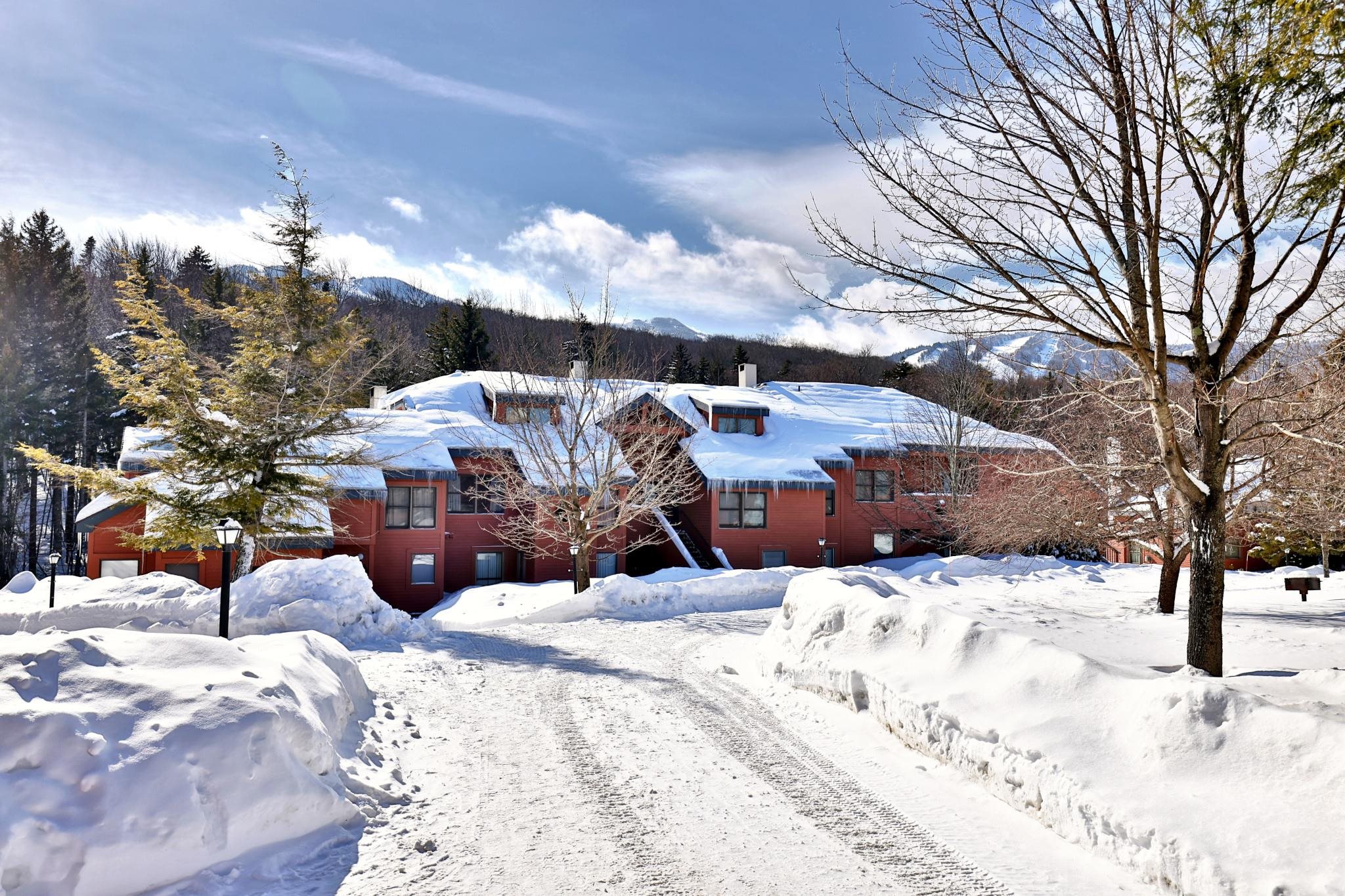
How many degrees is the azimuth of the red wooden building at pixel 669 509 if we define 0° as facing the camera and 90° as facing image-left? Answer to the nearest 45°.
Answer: approximately 0°

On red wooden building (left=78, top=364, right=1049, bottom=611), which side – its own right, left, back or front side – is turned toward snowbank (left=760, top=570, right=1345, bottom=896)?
front

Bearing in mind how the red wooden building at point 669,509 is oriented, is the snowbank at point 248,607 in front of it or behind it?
in front

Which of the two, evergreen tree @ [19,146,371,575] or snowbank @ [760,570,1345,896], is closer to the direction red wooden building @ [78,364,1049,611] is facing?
the snowbank

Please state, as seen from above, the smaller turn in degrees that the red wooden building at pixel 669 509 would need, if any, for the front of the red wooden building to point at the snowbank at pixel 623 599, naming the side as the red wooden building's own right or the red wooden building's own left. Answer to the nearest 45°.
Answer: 0° — it already faces it

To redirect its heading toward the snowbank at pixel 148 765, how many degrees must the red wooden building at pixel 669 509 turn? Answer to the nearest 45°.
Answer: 0° — it already faces it
